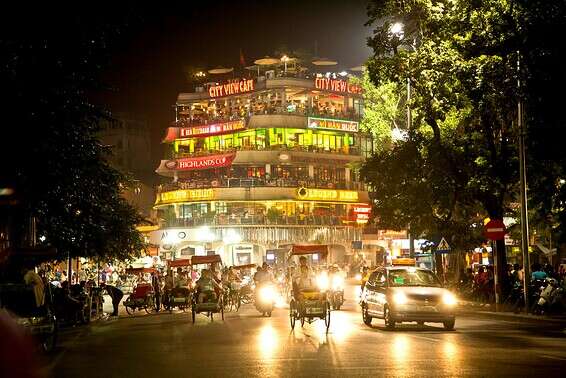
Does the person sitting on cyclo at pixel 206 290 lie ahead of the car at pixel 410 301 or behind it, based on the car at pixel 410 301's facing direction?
behind

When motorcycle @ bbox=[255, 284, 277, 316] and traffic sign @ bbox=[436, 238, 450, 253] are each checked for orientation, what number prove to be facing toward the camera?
2

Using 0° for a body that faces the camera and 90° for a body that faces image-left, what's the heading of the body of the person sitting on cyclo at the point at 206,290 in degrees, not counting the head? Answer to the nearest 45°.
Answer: approximately 0°

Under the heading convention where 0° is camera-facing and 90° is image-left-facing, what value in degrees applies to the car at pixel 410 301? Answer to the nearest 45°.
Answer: approximately 315°

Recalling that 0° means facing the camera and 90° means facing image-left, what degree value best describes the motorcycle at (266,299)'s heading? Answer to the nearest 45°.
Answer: approximately 0°

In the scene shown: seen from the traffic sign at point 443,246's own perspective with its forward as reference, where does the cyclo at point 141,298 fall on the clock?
The cyclo is roughly at 3 o'clock from the traffic sign.

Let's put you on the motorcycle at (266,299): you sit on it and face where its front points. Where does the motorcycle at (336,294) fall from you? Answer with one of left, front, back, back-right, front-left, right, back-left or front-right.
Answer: back-left

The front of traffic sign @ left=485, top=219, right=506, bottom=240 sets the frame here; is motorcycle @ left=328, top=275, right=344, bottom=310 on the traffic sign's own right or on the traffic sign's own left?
on the traffic sign's own right
